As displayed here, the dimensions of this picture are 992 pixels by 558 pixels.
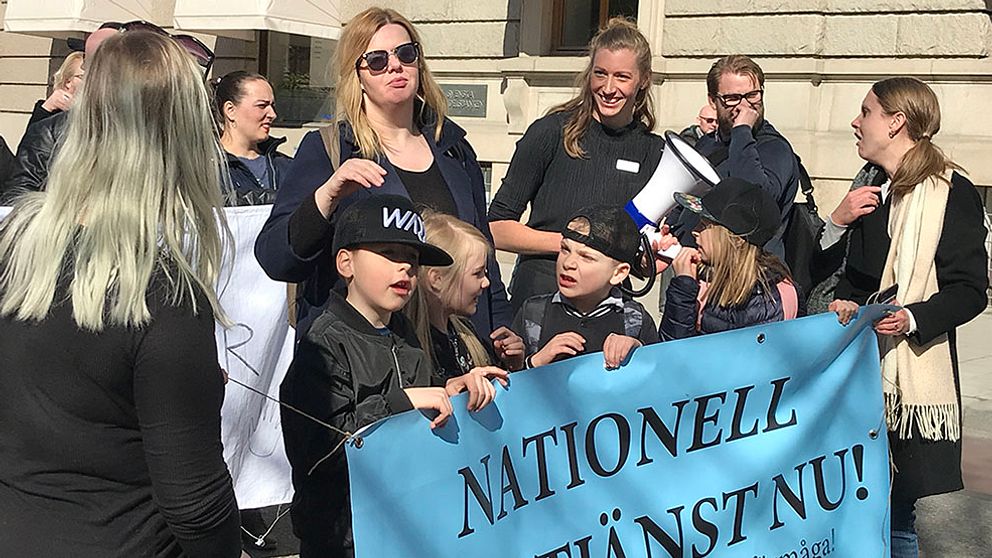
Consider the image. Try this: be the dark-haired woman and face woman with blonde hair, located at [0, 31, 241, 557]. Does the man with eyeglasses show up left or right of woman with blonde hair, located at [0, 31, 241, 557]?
left

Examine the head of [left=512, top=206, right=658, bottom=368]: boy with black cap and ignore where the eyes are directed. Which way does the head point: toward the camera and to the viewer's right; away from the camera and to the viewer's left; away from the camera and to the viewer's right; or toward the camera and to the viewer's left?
toward the camera and to the viewer's left

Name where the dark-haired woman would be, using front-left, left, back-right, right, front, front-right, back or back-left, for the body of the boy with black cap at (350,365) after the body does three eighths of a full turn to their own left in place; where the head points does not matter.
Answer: front

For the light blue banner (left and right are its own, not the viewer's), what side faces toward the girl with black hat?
back

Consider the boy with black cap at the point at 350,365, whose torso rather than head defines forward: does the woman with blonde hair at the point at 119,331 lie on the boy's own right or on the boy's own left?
on the boy's own right

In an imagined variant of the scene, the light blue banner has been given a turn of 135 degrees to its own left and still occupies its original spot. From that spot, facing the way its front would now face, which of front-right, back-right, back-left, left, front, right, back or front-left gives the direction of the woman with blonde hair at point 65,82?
left

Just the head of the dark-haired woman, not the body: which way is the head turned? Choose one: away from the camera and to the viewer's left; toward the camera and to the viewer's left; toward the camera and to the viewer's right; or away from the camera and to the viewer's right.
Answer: toward the camera and to the viewer's right

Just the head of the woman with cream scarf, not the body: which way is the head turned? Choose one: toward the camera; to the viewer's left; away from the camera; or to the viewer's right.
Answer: to the viewer's left

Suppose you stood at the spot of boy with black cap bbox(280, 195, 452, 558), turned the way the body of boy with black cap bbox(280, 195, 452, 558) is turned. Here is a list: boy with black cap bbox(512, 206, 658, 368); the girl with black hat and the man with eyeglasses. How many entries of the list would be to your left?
3

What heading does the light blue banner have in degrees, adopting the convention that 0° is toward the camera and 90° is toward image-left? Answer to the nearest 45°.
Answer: approximately 0°

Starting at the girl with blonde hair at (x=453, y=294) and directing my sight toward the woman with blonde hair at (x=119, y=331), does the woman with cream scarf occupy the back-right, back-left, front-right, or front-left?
back-left

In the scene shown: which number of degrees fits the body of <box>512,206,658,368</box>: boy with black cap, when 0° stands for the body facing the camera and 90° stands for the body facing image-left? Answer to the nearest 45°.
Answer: approximately 0°

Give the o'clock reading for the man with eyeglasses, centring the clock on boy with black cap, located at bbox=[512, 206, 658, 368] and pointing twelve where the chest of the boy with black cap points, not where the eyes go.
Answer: The man with eyeglasses is roughly at 7 o'clock from the boy with black cap.
